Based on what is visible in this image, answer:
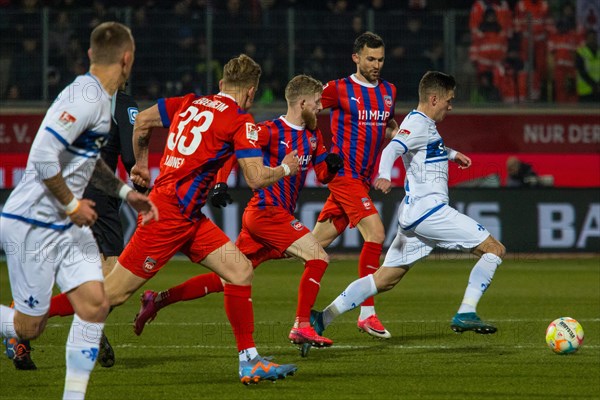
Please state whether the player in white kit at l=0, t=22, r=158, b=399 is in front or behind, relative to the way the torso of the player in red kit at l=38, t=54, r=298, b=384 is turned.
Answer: behind

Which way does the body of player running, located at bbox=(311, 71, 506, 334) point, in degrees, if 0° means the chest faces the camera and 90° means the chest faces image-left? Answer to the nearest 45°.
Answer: approximately 270°

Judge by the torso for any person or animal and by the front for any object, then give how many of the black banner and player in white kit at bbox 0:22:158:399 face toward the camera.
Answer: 1

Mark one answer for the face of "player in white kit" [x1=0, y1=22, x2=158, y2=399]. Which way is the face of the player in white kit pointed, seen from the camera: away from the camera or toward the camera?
away from the camera

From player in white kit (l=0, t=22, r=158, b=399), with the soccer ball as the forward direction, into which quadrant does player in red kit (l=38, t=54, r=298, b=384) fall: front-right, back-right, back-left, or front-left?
front-left

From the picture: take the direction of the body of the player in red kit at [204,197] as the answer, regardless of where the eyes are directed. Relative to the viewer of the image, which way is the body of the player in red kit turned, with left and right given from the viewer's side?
facing away from the viewer and to the right of the viewer

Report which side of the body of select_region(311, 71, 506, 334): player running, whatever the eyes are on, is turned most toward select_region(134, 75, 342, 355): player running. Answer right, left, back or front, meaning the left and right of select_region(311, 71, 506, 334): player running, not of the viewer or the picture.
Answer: back

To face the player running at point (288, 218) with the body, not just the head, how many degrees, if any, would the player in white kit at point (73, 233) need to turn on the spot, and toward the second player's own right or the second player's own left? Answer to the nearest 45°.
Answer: approximately 45° to the second player's own left

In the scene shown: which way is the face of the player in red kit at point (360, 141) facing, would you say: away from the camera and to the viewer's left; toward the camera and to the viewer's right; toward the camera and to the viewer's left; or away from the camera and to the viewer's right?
toward the camera and to the viewer's right

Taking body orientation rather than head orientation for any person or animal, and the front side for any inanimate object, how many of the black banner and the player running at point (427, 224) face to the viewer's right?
1

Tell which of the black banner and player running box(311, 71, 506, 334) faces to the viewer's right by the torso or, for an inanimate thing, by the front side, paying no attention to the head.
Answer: the player running

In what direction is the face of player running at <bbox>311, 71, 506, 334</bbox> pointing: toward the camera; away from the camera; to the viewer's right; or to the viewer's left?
to the viewer's right

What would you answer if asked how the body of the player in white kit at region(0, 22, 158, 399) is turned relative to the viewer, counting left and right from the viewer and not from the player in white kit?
facing to the right of the viewer

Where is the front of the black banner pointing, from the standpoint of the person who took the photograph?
facing the viewer

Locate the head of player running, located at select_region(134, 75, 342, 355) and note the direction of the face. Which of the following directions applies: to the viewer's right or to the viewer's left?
to the viewer's right

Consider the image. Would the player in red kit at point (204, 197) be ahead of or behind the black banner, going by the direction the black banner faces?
ahead

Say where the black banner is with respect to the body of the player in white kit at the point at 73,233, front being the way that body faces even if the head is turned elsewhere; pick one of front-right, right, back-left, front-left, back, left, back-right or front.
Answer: front-left
